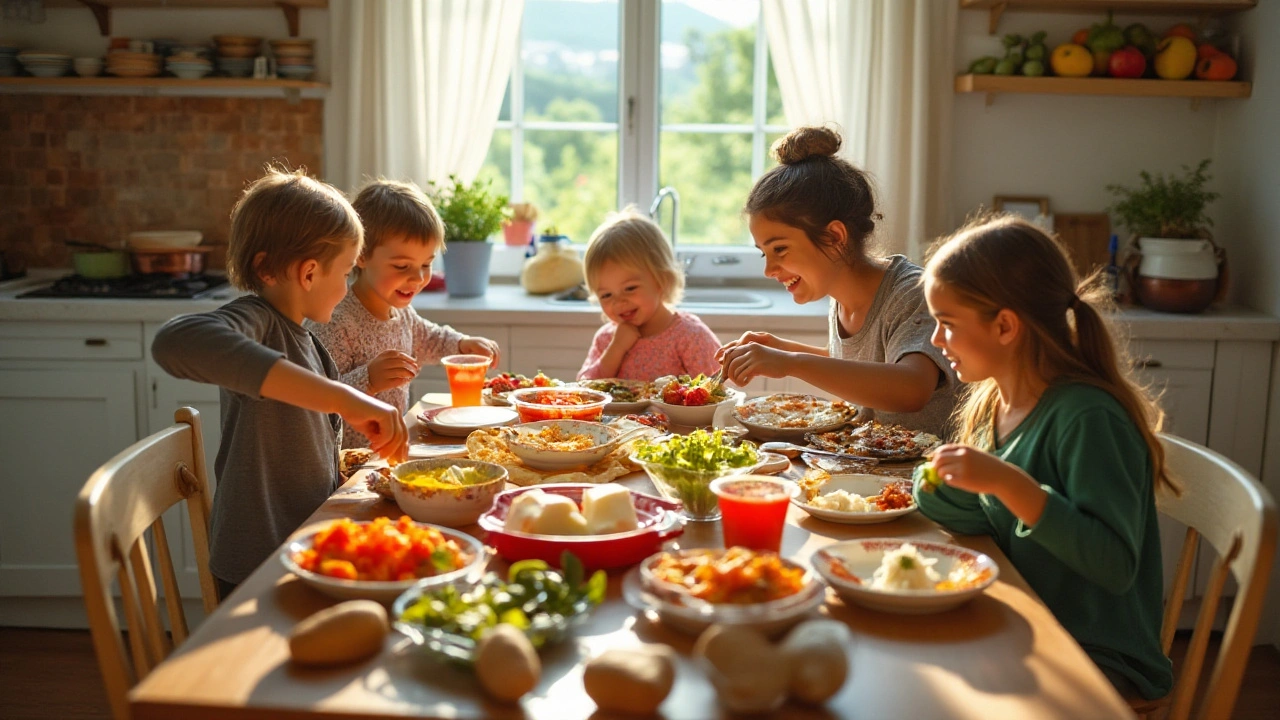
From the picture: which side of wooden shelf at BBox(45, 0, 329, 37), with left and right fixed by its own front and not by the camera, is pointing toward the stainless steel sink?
left

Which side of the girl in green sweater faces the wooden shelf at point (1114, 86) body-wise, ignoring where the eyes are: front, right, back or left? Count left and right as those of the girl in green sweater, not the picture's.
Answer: right

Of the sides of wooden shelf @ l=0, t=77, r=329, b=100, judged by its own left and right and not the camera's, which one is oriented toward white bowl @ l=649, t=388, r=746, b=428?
front

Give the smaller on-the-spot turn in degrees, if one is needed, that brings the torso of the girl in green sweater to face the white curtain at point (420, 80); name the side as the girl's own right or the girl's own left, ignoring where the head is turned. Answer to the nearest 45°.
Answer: approximately 45° to the girl's own right

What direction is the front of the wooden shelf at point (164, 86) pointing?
toward the camera

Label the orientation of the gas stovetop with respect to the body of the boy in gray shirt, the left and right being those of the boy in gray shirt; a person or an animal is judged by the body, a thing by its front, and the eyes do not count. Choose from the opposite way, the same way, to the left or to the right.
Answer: to the right

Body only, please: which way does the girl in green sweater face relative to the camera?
to the viewer's left

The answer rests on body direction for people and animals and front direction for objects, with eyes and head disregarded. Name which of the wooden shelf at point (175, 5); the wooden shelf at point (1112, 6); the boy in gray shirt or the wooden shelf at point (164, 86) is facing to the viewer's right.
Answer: the boy in gray shirt

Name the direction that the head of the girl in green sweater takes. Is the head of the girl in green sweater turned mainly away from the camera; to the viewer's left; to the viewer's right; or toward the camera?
to the viewer's left

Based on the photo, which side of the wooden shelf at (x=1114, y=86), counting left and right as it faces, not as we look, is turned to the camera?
front

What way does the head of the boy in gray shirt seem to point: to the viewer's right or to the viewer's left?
to the viewer's right

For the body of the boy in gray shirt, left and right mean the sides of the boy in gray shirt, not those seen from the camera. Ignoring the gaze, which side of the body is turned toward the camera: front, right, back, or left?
right

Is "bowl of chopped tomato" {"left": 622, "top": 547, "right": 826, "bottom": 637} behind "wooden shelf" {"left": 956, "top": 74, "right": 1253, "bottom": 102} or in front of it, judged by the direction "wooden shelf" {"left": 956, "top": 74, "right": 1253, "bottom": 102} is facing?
in front

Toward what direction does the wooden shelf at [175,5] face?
toward the camera
